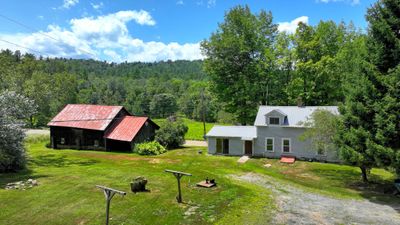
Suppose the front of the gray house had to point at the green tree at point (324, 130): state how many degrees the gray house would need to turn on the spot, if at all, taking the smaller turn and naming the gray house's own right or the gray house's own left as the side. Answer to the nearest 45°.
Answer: approximately 45° to the gray house's own left

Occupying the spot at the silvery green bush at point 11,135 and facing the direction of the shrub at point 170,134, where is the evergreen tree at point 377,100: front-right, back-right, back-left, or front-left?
front-right

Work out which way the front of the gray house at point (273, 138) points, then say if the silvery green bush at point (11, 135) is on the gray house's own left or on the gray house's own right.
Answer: on the gray house's own right

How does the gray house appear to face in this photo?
toward the camera

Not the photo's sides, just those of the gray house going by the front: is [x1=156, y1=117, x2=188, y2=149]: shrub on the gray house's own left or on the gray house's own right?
on the gray house's own right

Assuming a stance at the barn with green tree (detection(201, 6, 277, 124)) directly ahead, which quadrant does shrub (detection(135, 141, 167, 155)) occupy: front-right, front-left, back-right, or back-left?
front-right

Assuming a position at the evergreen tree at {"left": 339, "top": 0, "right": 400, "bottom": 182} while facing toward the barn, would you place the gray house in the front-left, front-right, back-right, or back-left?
front-right

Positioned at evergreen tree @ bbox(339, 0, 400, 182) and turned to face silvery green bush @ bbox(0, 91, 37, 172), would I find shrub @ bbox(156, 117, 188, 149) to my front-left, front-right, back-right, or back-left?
front-right

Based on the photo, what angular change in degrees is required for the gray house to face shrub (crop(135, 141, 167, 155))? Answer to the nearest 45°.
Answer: approximately 90° to its right

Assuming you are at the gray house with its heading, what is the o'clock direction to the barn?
The barn is roughly at 3 o'clock from the gray house.

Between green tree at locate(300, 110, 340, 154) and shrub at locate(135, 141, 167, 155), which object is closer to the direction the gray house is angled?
the green tree
